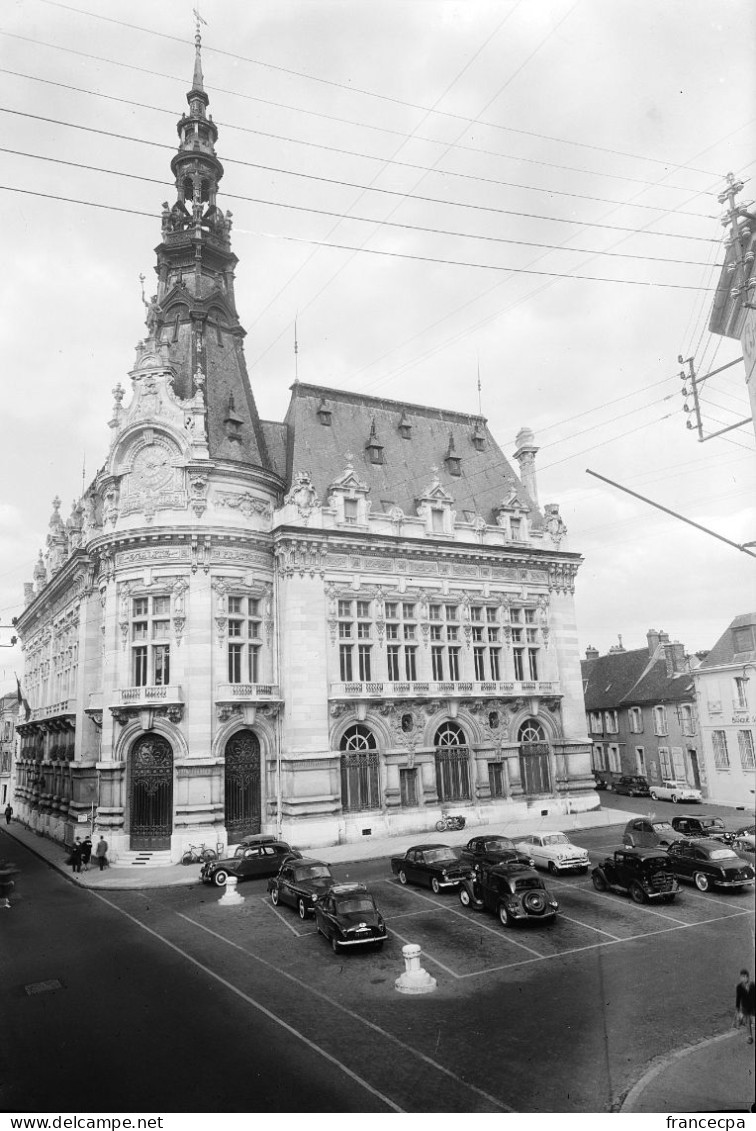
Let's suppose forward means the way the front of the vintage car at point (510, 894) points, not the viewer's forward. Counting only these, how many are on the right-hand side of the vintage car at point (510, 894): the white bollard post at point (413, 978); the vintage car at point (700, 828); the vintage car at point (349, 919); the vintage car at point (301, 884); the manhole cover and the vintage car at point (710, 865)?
2

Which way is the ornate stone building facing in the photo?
toward the camera

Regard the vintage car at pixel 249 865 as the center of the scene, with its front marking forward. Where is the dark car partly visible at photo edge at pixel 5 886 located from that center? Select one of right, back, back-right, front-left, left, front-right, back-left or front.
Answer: front-right

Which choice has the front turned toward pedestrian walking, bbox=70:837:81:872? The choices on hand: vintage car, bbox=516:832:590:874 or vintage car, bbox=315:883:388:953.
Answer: vintage car, bbox=315:883:388:953

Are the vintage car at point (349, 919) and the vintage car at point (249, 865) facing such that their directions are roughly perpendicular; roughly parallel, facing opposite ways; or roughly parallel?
roughly perpendicular

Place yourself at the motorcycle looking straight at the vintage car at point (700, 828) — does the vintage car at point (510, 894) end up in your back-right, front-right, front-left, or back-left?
front-right

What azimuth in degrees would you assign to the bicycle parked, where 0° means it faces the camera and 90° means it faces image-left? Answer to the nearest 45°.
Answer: approximately 90°

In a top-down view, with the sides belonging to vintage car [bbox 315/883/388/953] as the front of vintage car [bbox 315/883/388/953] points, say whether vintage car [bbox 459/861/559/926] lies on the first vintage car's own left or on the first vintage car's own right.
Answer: on the first vintage car's own right

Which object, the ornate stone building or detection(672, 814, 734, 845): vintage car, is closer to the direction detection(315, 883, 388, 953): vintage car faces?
the ornate stone building

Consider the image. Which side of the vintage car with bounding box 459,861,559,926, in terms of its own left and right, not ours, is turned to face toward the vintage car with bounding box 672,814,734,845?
right

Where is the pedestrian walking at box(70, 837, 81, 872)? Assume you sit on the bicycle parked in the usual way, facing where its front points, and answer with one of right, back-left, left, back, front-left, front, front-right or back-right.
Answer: front

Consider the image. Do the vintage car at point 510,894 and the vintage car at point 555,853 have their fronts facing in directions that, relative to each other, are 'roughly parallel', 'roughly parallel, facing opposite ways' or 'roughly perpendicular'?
roughly parallel, facing opposite ways

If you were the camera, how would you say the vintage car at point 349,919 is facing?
facing away from the viewer and to the left of the viewer

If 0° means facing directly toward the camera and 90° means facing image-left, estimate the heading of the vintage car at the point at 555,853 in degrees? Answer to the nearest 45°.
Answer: approximately 315°

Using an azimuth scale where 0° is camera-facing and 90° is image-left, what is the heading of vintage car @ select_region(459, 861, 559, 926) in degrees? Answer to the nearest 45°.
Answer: approximately 135°
